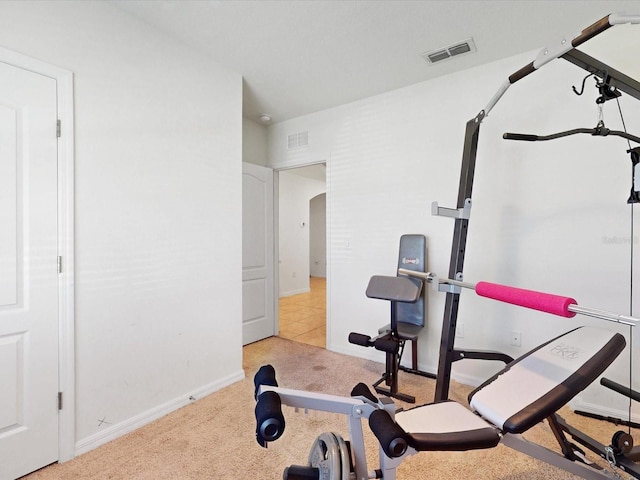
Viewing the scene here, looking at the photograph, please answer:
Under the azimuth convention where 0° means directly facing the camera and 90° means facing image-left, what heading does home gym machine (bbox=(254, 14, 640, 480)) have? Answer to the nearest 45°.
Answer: approximately 45°

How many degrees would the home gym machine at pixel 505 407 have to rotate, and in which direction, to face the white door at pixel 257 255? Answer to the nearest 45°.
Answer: approximately 90° to its right

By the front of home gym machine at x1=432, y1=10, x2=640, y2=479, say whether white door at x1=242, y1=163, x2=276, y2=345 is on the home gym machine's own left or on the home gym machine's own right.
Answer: on the home gym machine's own right

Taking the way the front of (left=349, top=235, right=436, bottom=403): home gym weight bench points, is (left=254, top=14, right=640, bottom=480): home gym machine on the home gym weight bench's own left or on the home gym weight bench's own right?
on the home gym weight bench's own left

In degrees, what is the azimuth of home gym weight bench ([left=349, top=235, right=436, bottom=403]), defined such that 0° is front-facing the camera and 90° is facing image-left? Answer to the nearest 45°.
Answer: approximately 45°

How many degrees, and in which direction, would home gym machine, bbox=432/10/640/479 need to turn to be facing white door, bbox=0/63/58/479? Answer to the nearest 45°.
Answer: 0° — it already faces it
